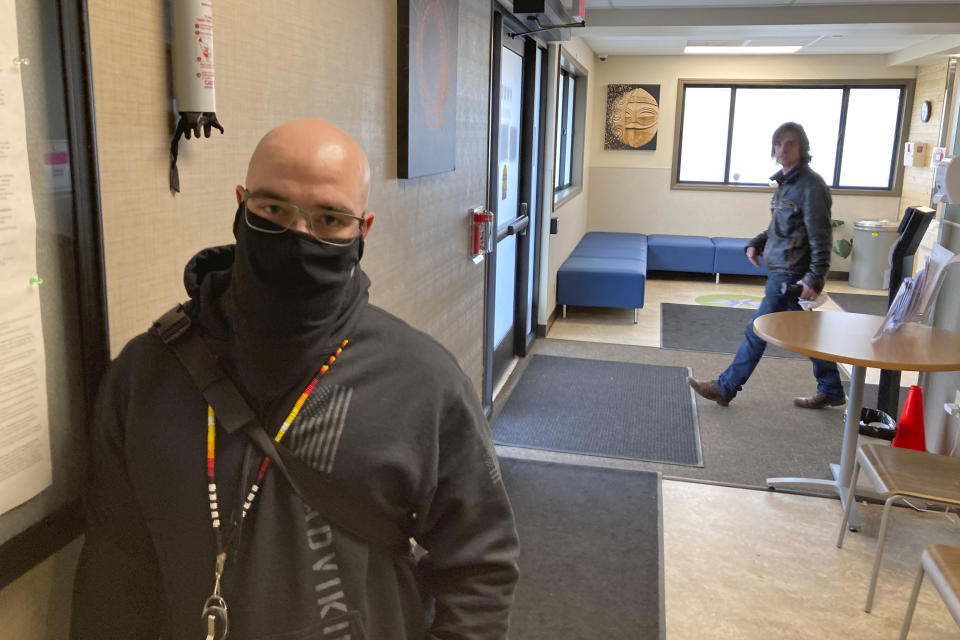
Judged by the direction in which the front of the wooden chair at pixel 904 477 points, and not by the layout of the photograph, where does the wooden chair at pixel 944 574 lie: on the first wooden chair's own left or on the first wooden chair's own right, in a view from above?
on the first wooden chair's own left

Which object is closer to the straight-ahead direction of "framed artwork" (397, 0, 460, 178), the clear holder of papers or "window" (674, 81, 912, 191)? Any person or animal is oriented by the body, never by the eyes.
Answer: the clear holder of papers

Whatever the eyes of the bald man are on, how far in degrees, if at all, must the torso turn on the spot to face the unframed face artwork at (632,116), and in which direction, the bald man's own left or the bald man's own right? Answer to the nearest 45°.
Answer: approximately 135° to the bald man's own left

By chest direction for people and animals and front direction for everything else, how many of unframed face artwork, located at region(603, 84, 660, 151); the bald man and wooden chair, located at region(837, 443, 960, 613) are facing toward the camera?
2

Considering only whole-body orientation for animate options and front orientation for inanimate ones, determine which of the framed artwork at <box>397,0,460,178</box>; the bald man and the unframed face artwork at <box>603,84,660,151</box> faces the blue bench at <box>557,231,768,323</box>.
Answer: the unframed face artwork at <box>603,84,660,151</box>

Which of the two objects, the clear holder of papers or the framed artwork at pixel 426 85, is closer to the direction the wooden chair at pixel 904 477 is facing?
the framed artwork

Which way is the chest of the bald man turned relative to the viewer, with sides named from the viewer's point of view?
facing the viewer

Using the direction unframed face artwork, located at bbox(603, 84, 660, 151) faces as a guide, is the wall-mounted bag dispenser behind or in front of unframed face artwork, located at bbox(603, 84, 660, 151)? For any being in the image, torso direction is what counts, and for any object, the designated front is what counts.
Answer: in front

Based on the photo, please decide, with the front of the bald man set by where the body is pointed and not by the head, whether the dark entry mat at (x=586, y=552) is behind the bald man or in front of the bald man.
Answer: behind

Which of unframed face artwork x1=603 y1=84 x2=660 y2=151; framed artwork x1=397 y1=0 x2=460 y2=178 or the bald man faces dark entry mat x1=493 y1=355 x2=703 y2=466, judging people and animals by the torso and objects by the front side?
unframed face artwork x1=603 y1=84 x2=660 y2=151

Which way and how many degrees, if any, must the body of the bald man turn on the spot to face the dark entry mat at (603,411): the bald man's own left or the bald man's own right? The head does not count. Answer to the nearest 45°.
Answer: approximately 135° to the bald man's own left

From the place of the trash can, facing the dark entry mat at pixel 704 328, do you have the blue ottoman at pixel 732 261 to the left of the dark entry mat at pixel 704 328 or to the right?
right

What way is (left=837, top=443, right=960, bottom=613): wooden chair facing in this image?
to the viewer's left

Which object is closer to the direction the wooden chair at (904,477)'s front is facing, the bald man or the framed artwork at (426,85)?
the framed artwork

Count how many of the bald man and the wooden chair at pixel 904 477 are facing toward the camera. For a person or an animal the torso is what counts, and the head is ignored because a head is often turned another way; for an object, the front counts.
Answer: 1

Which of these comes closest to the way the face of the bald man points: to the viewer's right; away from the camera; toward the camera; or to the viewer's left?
toward the camera

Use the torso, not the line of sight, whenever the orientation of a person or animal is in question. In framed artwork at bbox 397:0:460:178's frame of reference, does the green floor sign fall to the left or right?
on its left

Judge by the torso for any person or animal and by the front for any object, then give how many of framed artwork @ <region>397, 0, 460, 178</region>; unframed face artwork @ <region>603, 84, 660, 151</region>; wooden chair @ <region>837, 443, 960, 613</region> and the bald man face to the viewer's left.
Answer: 1
